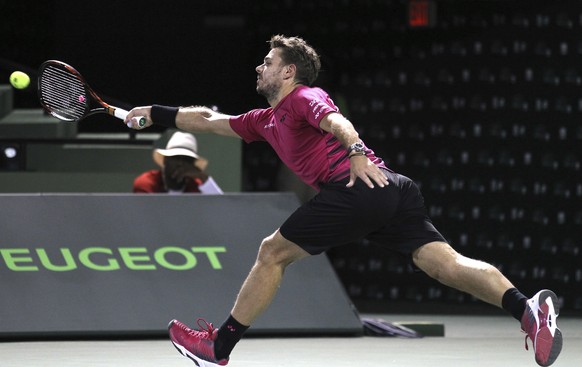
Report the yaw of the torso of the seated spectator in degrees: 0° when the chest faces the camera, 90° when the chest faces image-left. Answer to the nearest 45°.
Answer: approximately 0°

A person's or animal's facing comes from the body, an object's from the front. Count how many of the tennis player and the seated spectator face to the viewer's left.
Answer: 1

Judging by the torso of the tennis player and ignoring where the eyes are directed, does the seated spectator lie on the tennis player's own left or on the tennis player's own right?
on the tennis player's own right

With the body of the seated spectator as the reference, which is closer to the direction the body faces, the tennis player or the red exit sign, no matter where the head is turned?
the tennis player

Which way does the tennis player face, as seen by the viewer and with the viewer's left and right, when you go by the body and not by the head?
facing to the left of the viewer

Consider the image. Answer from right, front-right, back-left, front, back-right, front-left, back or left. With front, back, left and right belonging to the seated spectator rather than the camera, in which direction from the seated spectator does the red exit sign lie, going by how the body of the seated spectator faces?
back-left

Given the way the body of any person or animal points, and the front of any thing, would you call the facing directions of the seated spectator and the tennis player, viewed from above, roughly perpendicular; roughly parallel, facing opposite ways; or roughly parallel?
roughly perpendicular

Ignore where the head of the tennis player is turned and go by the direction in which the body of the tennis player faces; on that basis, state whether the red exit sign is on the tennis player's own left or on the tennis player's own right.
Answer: on the tennis player's own right
